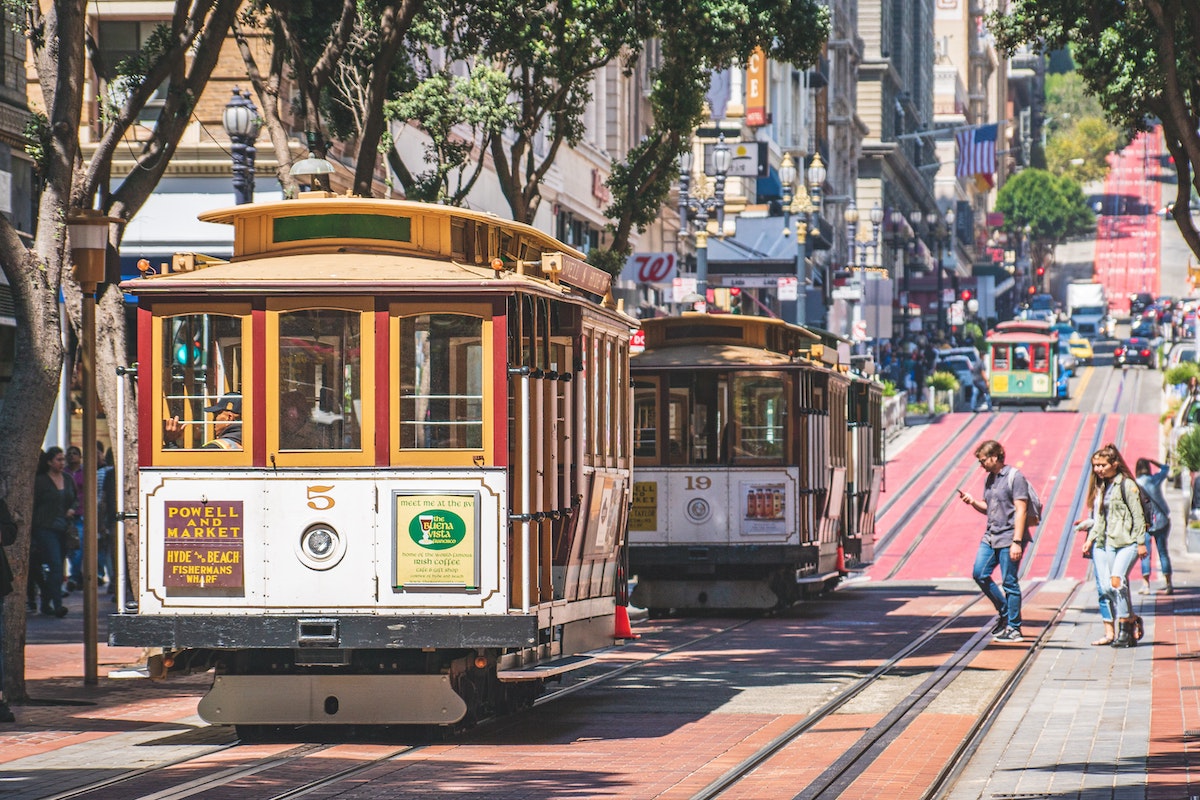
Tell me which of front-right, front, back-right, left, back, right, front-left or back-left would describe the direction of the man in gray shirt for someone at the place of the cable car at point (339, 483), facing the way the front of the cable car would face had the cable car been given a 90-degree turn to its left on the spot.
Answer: front-left

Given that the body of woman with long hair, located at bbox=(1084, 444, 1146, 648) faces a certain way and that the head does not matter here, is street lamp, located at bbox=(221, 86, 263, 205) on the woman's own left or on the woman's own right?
on the woman's own right

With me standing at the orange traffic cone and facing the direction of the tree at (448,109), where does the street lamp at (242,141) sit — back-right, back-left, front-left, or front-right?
front-left

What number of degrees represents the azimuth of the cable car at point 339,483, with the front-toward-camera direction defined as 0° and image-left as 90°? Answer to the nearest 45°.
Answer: approximately 0°

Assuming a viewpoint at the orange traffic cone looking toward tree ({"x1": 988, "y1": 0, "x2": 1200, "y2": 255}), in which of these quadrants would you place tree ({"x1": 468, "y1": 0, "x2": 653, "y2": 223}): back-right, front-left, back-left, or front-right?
front-left

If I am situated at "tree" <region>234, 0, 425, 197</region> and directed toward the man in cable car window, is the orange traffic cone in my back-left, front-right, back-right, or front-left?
front-left

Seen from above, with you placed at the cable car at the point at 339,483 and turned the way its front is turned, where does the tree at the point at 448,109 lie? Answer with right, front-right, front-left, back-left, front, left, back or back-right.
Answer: back

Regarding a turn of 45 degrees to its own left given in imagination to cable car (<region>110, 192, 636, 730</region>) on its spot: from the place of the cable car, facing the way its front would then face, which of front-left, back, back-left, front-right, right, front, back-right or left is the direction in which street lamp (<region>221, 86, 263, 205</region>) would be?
back-left

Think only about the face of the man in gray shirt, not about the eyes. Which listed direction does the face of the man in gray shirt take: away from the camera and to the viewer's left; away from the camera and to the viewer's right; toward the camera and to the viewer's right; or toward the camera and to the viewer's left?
toward the camera and to the viewer's left

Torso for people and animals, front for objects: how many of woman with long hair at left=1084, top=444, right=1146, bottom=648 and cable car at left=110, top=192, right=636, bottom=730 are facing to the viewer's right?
0

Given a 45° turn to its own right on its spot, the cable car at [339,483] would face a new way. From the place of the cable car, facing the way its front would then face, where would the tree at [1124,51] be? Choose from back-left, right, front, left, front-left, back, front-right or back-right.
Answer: back

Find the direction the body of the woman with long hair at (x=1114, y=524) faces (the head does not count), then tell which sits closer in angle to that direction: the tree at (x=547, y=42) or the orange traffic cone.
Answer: the orange traffic cone

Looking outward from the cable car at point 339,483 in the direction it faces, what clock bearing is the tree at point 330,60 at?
The tree is roughly at 6 o'clock from the cable car.

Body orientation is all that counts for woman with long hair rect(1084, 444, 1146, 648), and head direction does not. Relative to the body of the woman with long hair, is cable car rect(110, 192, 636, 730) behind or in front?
in front

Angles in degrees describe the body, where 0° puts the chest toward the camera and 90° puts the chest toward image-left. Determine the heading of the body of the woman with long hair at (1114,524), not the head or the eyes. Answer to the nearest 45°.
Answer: approximately 45°
